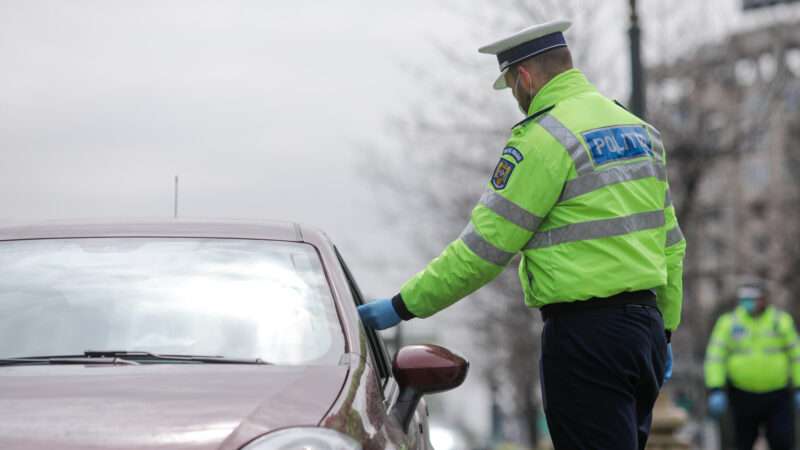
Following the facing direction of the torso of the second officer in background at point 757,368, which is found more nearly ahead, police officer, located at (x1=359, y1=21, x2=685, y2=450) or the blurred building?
the police officer

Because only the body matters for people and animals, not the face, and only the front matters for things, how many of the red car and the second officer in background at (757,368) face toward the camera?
2

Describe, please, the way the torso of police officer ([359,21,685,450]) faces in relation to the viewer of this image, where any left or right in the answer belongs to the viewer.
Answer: facing away from the viewer and to the left of the viewer

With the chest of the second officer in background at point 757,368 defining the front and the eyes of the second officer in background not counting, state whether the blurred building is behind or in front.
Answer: behind

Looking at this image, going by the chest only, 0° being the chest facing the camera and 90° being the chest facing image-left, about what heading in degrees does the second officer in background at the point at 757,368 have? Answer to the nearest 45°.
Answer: approximately 0°
